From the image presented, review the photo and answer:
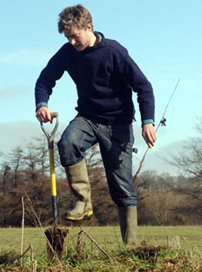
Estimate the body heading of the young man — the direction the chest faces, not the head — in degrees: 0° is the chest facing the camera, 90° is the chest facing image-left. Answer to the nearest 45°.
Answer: approximately 45°
